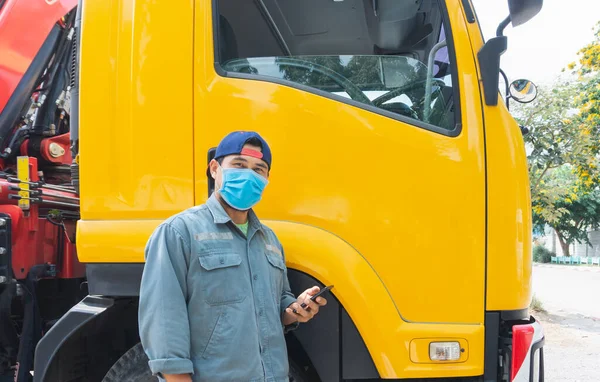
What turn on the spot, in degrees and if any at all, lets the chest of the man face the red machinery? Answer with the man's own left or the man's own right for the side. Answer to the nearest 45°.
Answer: approximately 180°

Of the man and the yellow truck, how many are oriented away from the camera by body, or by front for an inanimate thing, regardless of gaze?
0

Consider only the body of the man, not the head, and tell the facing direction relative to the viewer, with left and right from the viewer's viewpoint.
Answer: facing the viewer and to the right of the viewer

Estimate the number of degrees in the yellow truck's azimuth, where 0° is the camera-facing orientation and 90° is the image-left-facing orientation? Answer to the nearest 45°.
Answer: approximately 270°

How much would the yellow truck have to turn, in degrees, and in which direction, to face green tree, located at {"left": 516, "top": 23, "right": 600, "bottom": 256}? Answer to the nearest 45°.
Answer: approximately 45° to its left
